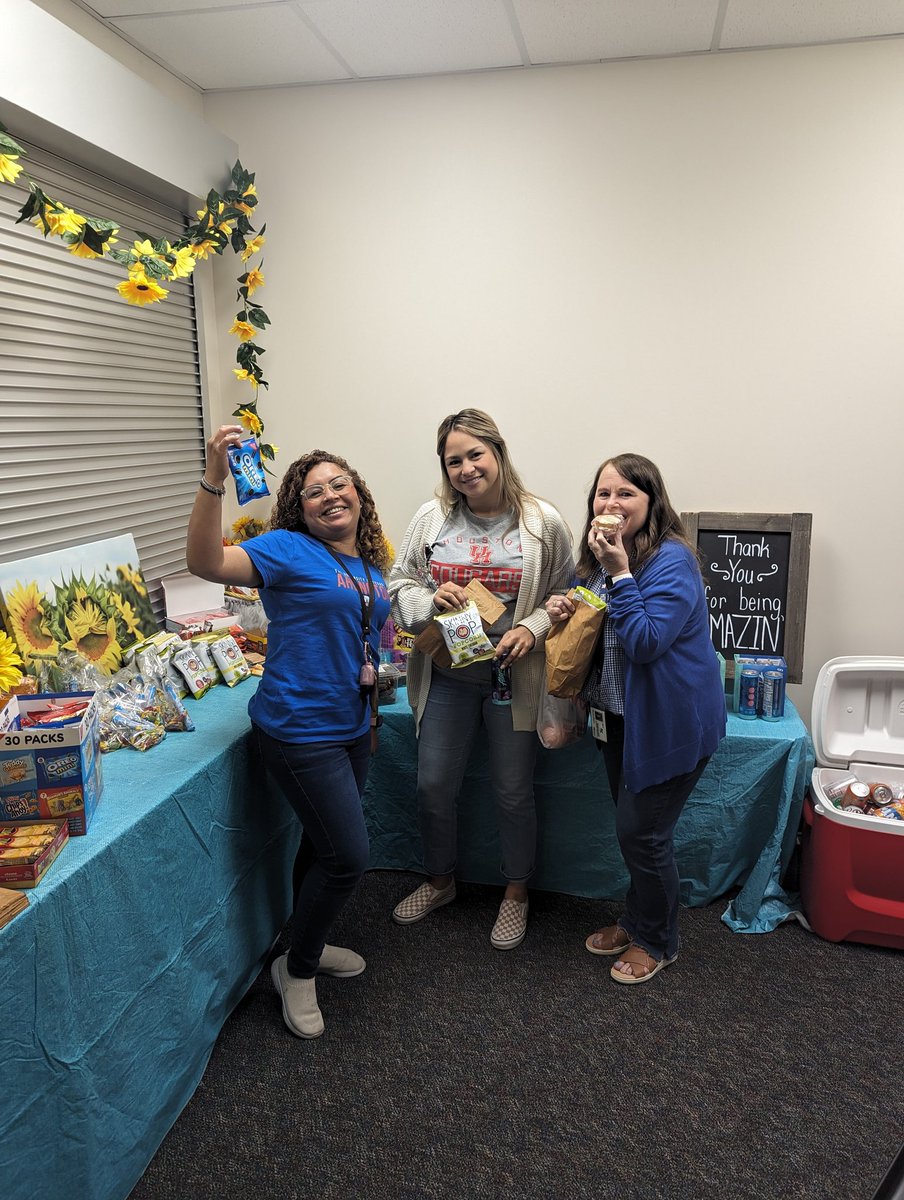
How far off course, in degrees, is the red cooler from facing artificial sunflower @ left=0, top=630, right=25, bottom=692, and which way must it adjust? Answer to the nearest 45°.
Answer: approximately 45° to its right

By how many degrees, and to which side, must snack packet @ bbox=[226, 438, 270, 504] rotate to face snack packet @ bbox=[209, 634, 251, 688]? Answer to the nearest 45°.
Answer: approximately 180°

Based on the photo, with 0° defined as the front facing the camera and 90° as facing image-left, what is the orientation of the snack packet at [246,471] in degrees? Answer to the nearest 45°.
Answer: approximately 0°
